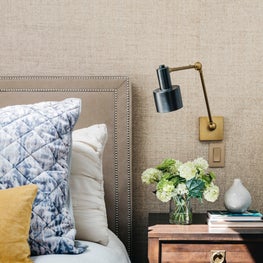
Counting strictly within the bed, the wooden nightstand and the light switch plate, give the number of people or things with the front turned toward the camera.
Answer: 3

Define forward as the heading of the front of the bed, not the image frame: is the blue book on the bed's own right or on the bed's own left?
on the bed's own left

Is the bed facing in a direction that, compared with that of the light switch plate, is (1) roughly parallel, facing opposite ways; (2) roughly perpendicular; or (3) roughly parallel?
roughly parallel

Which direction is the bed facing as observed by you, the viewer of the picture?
facing the viewer

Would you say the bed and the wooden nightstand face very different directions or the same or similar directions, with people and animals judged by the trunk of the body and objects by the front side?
same or similar directions

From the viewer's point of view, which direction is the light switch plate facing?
toward the camera

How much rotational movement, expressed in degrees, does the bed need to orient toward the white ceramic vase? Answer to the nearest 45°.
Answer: approximately 90° to its left
